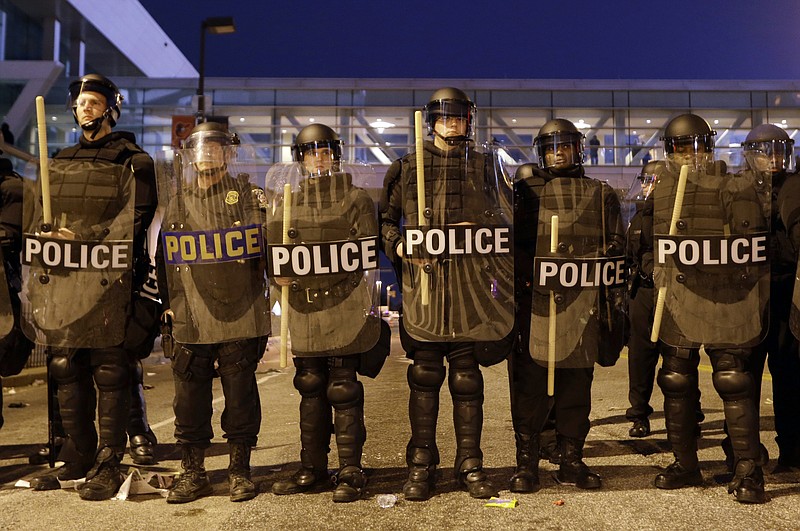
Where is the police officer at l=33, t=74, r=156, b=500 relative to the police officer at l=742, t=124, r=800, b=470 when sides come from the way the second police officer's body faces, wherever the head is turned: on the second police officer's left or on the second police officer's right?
on the second police officer's right

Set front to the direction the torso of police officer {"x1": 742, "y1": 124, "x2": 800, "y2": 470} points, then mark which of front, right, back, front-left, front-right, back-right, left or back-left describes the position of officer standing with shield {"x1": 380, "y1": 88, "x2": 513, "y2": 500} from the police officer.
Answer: front-right

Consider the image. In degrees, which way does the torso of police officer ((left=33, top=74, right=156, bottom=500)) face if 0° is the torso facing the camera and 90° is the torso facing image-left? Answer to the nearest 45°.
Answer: approximately 45°

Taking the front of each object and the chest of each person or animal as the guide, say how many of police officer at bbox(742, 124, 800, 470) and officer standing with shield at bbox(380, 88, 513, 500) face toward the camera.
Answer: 2

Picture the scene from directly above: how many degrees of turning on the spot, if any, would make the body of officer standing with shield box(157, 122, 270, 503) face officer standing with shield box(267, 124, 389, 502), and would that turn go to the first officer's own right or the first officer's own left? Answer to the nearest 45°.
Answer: approximately 90° to the first officer's own left

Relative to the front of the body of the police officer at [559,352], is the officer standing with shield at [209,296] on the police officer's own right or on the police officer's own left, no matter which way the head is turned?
on the police officer's own right

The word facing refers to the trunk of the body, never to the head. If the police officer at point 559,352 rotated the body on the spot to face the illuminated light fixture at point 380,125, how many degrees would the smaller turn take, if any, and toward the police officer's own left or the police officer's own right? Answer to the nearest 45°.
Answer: approximately 180°

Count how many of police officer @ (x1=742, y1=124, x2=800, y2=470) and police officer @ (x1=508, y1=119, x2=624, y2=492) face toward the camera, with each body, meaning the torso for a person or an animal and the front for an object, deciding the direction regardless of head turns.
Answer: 2

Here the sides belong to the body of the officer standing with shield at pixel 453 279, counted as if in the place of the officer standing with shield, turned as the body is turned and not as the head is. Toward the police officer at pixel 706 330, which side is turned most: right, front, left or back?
left

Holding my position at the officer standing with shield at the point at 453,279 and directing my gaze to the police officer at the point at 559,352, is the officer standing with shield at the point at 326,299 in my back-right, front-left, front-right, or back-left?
back-left

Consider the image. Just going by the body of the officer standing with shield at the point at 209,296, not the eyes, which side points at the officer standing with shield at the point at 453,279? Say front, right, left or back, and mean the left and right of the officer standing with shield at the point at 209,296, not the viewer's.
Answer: left

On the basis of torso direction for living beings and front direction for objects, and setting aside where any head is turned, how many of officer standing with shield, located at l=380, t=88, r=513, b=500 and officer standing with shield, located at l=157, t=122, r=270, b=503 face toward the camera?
2

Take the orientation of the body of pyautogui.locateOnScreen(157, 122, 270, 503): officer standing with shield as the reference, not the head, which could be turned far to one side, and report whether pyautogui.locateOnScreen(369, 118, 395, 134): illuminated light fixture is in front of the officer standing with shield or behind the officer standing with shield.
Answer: behind
